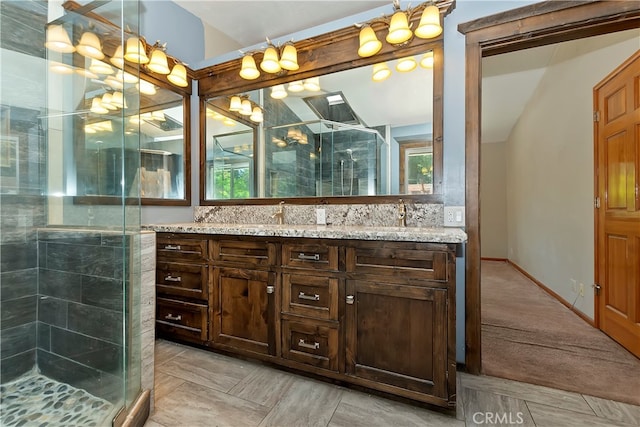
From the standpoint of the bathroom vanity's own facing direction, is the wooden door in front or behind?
behind

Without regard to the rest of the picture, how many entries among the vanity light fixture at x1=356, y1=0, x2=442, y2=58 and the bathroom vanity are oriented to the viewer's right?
0

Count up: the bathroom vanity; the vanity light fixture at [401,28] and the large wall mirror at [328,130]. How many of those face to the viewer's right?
0

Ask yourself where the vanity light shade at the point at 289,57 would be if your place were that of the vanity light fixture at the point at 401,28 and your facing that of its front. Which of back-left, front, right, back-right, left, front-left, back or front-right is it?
front-right

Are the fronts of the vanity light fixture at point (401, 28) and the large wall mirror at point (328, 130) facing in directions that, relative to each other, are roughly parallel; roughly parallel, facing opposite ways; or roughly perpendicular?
roughly parallel

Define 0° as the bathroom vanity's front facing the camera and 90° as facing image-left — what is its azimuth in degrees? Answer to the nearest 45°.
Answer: approximately 45°

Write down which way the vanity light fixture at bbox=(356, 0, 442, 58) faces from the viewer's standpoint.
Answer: facing the viewer and to the left of the viewer
